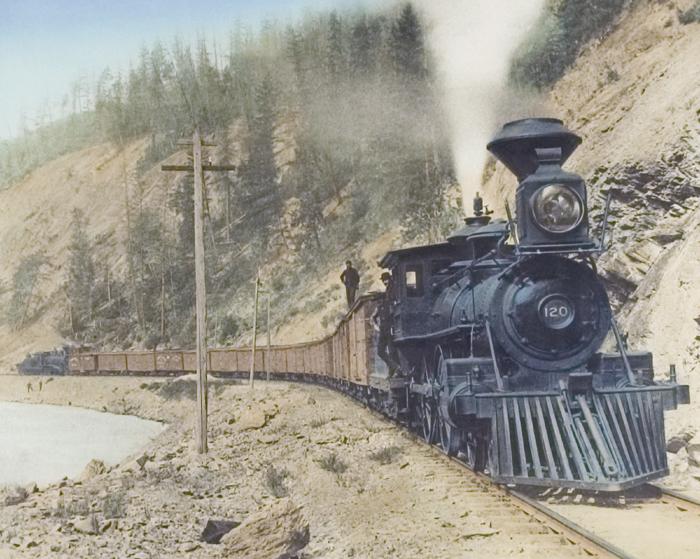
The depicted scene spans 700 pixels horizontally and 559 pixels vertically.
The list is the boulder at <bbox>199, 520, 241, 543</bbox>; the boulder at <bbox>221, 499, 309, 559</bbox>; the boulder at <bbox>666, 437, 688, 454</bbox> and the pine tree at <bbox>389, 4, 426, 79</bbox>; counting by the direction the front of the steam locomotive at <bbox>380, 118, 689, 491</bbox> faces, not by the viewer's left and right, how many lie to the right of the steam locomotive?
2

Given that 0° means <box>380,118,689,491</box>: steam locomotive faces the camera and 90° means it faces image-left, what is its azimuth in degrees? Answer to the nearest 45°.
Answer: approximately 315°

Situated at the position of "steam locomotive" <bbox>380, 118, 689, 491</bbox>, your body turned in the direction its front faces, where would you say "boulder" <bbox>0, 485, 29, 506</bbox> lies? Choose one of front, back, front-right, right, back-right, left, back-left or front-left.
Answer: back-right

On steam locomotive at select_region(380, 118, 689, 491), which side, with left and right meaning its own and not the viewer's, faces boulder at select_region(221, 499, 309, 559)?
right

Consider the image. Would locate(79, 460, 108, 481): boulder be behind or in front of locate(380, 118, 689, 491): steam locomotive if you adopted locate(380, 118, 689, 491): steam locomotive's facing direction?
behind

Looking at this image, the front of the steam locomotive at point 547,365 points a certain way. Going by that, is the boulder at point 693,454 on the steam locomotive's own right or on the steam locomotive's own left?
on the steam locomotive's own left

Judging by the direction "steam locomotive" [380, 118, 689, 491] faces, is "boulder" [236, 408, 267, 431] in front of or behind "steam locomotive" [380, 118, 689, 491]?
behind

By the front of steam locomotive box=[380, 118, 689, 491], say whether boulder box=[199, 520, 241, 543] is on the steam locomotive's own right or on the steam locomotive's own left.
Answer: on the steam locomotive's own right

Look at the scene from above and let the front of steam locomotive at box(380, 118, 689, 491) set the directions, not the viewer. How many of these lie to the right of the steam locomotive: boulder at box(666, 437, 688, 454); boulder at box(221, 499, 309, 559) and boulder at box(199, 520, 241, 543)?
2
